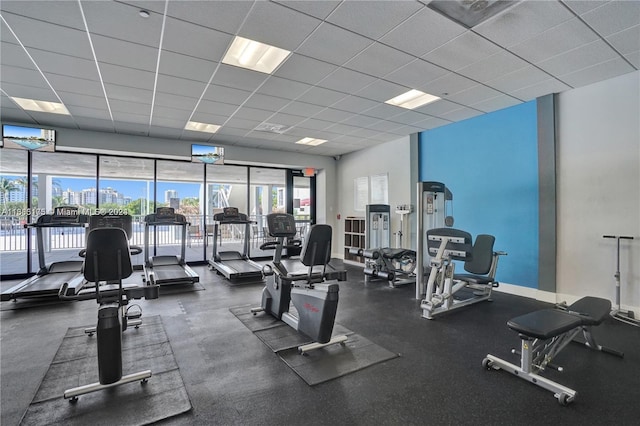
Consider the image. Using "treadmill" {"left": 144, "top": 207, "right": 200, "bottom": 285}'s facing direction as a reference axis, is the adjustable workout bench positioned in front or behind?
behind

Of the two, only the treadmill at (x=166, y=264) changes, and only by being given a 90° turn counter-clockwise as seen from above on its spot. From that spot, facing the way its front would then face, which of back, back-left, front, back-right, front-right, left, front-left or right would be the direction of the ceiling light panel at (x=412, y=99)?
back-left

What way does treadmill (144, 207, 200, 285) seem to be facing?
away from the camera

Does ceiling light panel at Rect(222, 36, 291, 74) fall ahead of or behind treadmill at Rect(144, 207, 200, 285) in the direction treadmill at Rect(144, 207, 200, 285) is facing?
behind
